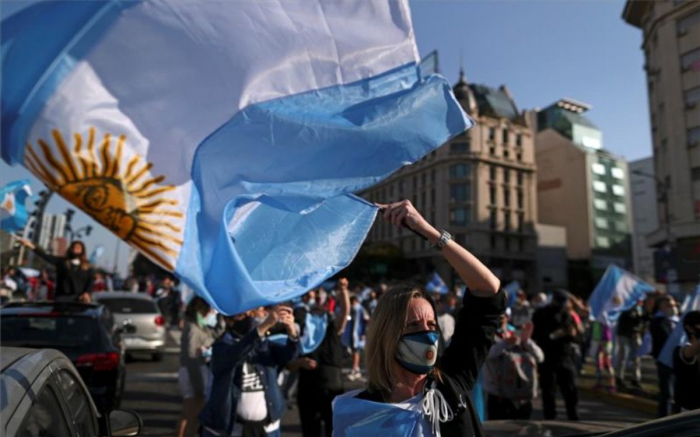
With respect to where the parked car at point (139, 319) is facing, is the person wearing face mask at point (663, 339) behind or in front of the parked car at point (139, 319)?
behind

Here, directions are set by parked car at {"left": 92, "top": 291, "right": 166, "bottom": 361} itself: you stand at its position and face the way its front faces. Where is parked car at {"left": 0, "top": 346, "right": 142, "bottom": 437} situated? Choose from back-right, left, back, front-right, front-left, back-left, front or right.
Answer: back

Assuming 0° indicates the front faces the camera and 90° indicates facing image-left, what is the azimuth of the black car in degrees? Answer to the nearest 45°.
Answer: approximately 180°

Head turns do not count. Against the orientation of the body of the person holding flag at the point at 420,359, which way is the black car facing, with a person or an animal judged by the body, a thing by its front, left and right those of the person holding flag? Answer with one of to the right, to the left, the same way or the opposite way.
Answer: the opposite way

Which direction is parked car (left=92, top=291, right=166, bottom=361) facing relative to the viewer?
away from the camera
